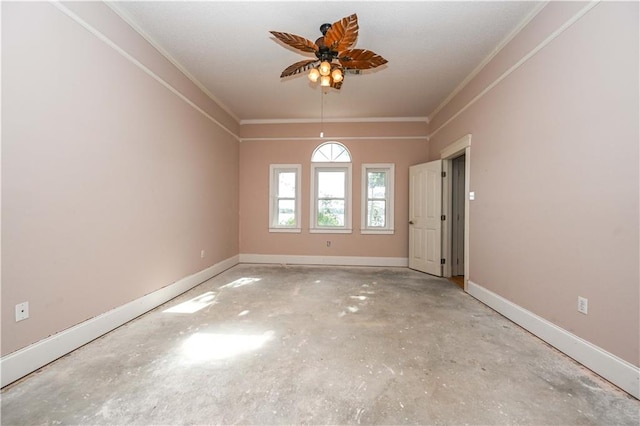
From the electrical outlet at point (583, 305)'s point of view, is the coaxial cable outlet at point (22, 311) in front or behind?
in front

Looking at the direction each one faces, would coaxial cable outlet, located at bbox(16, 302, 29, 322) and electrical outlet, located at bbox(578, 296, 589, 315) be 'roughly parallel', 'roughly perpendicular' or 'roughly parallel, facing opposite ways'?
roughly parallel, facing opposite ways

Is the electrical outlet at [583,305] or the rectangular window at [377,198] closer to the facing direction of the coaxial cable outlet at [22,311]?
the electrical outlet

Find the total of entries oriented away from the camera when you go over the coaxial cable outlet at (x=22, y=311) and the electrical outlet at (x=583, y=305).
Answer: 0

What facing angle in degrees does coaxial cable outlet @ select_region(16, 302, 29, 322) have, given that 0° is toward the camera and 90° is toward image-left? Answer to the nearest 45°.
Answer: approximately 315°

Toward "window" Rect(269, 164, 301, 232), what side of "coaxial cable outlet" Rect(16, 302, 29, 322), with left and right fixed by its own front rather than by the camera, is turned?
left

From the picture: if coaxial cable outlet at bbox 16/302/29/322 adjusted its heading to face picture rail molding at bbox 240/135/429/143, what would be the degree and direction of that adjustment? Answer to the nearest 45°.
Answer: approximately 45° to its left

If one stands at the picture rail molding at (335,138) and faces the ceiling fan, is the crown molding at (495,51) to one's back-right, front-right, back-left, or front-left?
front-left

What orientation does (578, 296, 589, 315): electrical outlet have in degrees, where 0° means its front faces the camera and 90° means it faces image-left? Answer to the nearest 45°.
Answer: approximately 45°

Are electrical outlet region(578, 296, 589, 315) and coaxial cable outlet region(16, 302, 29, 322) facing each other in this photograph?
yes

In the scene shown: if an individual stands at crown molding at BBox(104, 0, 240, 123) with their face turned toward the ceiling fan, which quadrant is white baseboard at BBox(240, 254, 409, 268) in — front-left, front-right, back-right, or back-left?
front-left

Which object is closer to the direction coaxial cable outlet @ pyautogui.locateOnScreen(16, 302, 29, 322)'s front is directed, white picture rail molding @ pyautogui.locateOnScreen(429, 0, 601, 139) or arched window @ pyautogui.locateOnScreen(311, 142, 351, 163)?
the white picture rail molding

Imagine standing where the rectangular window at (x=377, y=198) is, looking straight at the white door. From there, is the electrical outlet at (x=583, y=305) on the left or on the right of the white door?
right
